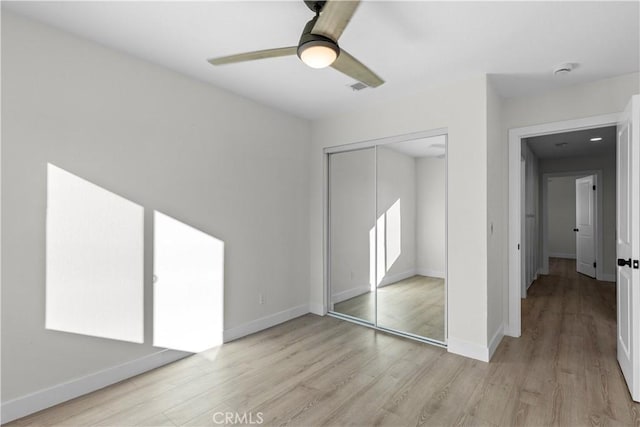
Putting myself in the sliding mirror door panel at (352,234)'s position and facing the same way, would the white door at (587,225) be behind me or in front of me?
behind

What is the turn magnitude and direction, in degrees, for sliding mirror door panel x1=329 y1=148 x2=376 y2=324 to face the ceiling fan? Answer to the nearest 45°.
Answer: approximately 45° to its left

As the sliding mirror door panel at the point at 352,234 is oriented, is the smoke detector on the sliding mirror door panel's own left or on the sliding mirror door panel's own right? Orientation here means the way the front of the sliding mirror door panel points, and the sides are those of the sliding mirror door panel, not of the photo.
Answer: on the sliding mirror door panel's own left

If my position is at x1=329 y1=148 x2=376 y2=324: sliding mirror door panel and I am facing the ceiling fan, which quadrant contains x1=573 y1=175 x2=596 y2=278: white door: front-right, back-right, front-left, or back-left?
back-left

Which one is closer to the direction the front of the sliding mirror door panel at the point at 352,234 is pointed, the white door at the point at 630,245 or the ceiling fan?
the ceiling fan

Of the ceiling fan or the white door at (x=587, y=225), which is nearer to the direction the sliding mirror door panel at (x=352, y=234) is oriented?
the ceiling fan

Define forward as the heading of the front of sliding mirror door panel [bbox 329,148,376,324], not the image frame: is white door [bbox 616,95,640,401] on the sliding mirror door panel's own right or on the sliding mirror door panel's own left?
on the sliding mirror door panel's own left

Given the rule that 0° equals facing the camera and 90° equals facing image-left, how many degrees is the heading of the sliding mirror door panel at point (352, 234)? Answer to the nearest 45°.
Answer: approximately 45°

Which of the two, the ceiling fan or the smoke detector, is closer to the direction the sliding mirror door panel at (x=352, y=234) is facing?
the ceiling fan
